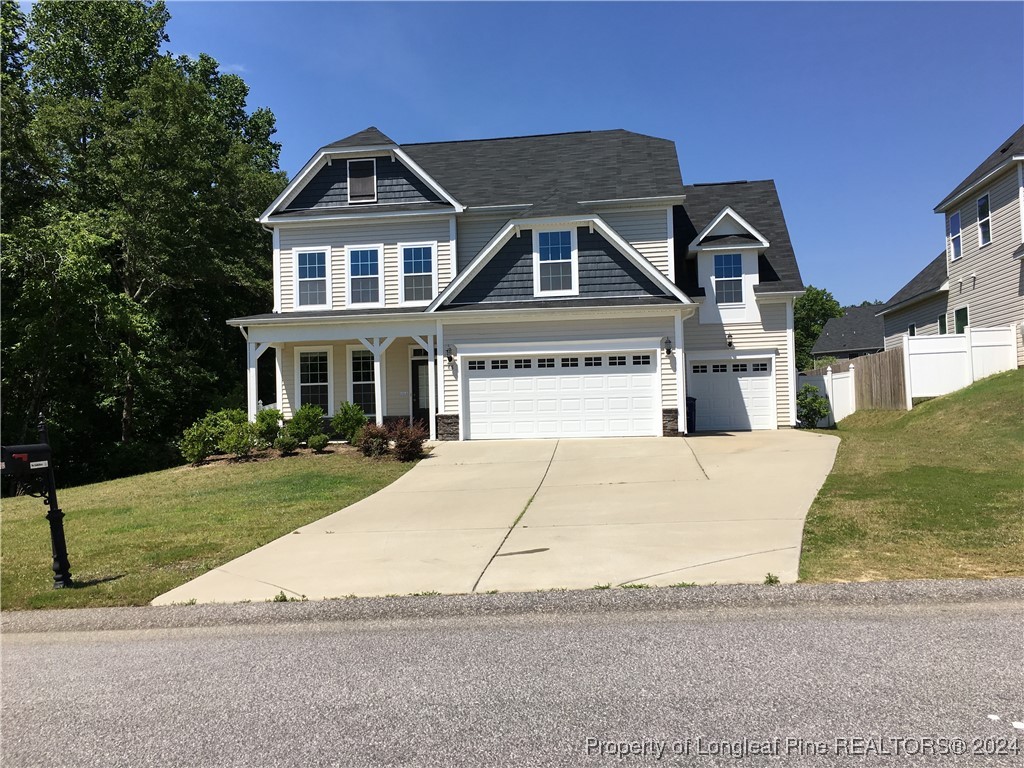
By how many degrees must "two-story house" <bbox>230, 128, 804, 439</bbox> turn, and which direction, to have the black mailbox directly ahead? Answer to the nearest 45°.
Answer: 0° — it already faces it

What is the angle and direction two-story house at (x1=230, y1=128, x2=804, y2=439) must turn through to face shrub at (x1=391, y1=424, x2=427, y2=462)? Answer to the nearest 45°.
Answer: approximately 45° to its right

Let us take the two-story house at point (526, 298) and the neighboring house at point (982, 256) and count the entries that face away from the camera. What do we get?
0

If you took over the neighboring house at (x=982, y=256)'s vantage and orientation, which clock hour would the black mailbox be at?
The black mailbox is roughly at 2 o'clock from the neighboring house.

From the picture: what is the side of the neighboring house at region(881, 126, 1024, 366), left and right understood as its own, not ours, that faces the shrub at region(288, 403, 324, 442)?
right

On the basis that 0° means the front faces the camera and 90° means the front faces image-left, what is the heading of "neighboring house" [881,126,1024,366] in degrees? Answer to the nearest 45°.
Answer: approximately 315°

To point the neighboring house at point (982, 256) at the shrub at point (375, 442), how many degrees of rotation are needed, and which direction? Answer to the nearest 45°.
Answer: approximately 90° to its right

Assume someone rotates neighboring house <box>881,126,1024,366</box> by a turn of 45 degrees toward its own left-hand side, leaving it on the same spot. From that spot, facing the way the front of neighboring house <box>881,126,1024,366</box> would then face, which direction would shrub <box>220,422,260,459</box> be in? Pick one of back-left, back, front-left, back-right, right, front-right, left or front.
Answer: back-right

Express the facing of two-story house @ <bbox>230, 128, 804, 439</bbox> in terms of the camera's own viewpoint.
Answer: facing the viewer

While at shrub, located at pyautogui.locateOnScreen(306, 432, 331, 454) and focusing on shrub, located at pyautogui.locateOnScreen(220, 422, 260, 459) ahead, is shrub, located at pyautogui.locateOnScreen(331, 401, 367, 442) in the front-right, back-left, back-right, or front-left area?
back-right

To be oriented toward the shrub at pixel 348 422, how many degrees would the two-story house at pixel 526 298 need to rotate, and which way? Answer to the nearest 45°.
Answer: approximately 45° to its right

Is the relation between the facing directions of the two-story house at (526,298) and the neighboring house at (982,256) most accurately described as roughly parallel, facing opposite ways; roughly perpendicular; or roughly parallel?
roughly parallel

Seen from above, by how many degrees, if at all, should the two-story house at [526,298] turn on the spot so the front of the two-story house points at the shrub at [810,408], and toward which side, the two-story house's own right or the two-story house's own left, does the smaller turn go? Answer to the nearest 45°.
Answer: approximately 90° to the two-story house's own left

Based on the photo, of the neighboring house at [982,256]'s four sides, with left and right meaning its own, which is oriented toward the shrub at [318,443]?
right

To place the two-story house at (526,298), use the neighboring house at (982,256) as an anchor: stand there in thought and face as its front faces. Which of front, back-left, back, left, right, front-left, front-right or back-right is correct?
right
